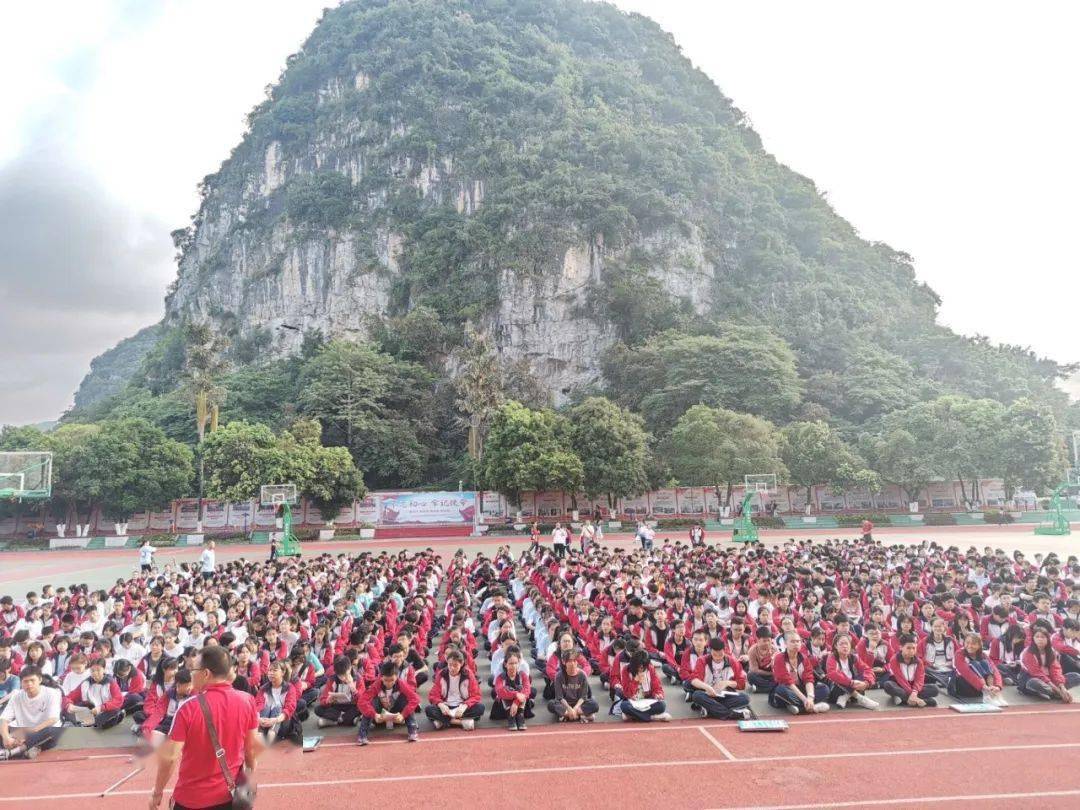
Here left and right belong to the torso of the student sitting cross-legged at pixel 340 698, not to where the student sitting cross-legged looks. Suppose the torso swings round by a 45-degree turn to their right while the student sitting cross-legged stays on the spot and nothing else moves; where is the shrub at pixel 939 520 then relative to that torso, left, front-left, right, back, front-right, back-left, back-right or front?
back

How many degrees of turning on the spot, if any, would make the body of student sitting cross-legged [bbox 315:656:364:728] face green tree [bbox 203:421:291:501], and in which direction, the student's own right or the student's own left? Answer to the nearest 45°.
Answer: approximately 180°

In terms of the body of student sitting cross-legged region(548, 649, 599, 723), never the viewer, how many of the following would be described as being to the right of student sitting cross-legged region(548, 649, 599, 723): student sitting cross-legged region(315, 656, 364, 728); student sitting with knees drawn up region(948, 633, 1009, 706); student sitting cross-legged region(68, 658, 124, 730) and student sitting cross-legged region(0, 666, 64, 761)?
3

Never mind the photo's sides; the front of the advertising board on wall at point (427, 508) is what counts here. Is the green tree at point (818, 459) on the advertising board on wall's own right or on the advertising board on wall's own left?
on the advertising board on wall's own left

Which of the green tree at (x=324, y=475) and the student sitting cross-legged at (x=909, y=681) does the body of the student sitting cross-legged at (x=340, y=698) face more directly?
the student sitting cross-legged

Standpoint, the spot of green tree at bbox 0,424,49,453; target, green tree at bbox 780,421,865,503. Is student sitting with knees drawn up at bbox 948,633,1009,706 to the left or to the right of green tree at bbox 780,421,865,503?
right
